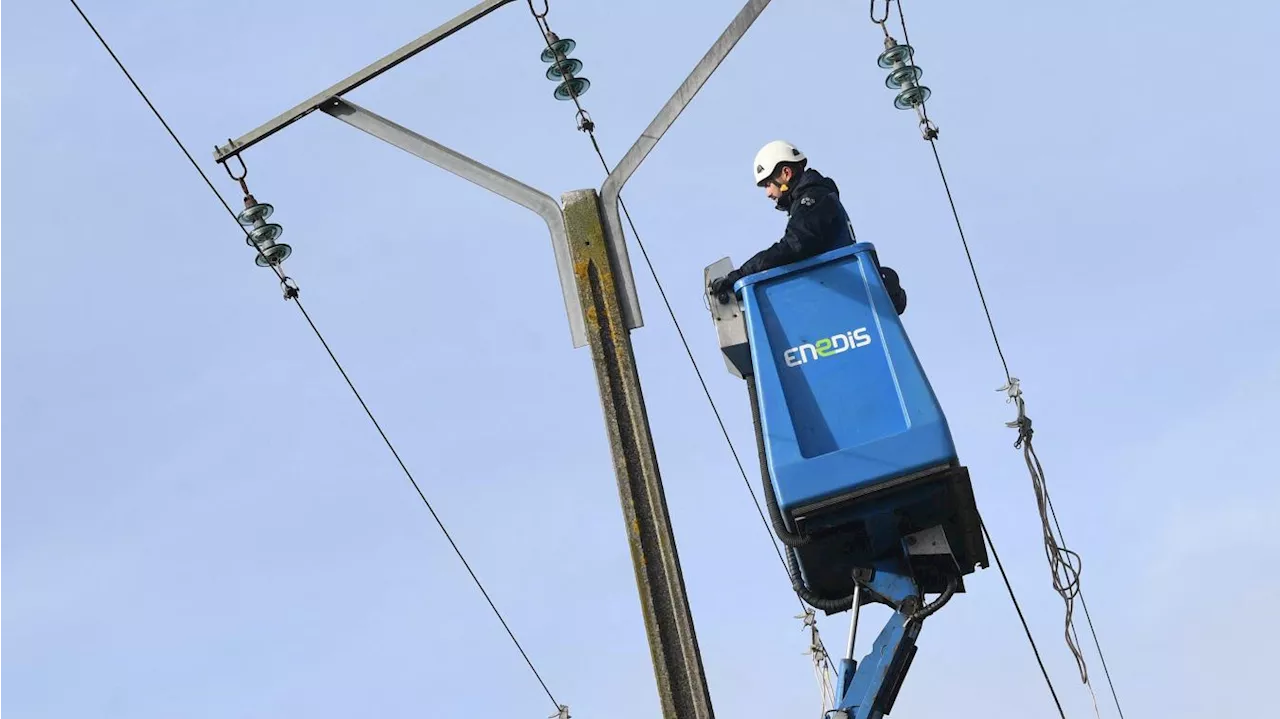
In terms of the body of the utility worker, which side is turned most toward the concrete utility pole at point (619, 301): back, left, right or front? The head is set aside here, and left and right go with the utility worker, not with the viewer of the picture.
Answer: front

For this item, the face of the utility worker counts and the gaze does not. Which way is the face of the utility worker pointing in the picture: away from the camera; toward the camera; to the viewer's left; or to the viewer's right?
to the viewer's left

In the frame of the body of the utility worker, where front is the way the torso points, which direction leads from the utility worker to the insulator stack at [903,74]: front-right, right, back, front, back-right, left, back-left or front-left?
back-right

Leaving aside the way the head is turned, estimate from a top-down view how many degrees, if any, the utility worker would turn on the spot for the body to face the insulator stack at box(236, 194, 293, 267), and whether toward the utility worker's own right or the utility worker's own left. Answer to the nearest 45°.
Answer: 0° — they already face it

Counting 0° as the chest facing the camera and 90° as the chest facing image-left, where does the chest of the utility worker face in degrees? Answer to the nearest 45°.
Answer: approximately 90°
